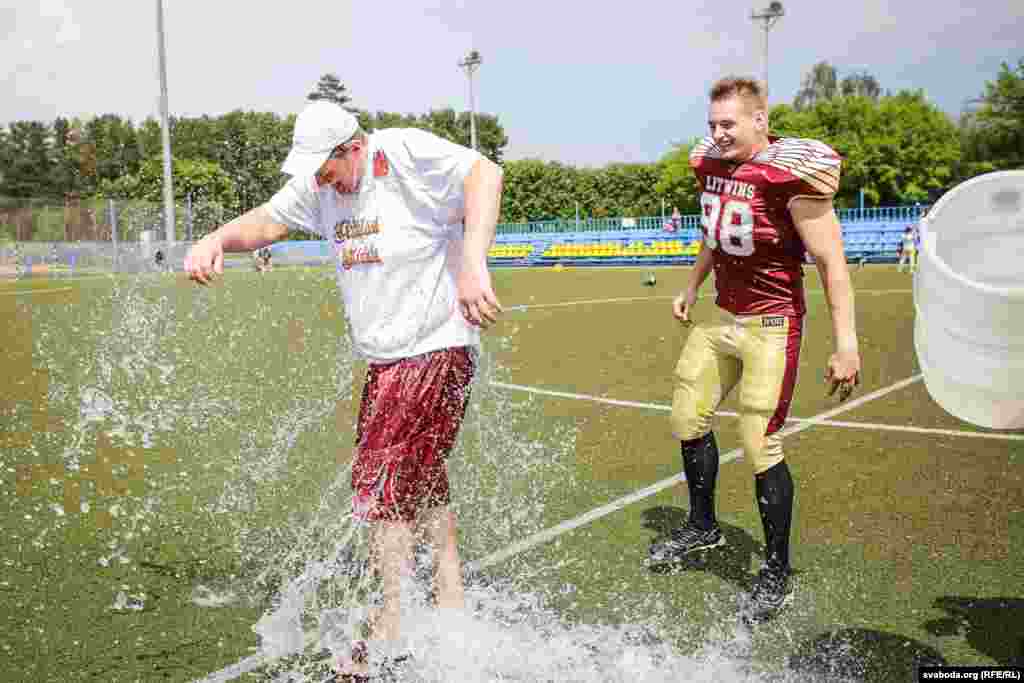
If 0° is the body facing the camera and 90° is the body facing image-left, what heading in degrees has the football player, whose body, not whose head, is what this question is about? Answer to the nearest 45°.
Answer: approximately 45°

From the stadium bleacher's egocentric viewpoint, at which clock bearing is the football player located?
The football player is roughly at 12 o'clock from the stadium bleacher.

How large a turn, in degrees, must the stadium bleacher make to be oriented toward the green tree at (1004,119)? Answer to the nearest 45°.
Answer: approximately 135° to its left

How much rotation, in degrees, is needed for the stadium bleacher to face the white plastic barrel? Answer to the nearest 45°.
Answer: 0° — it already faces it

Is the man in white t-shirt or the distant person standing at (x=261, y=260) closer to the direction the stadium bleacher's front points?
the man in white t-shirt

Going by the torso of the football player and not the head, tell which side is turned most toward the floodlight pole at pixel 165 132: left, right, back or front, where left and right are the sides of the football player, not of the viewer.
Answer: right
